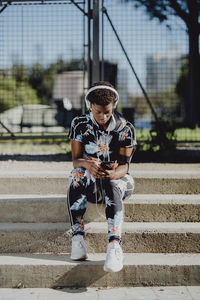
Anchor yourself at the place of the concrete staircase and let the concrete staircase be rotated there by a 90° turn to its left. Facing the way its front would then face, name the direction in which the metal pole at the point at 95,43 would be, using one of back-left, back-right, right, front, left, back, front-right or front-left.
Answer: left

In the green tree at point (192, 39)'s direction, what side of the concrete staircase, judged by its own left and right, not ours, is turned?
back

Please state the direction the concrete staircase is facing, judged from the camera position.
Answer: facing the viewer

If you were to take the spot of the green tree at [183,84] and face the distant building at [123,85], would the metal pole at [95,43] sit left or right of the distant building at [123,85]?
left

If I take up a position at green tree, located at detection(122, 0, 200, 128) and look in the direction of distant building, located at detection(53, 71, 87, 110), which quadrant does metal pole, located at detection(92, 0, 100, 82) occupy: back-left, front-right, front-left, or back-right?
front-left

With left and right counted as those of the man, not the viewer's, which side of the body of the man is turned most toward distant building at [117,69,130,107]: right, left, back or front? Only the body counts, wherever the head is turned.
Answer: back

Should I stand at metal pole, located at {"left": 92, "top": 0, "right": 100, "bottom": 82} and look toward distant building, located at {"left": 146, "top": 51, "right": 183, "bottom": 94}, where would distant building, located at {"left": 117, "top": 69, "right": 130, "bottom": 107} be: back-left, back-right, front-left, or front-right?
front-left

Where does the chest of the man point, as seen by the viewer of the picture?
toward the camera

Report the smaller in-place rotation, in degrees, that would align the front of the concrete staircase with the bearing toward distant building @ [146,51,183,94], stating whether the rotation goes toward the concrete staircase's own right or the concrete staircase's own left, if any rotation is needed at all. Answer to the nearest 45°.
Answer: approximately 180°

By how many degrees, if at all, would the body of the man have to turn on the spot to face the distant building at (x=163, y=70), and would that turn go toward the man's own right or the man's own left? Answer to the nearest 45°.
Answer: approximately 180°

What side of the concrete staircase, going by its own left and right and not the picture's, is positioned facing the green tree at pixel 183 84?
back

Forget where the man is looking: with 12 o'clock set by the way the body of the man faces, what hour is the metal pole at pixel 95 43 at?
The metal pole is roughly at 6 o'clock from the man.

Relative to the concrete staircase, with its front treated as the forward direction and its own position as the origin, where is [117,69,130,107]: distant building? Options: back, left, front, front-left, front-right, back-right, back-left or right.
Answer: back

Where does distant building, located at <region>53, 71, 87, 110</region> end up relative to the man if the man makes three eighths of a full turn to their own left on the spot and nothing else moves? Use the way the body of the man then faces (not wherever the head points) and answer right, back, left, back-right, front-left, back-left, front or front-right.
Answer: front-left

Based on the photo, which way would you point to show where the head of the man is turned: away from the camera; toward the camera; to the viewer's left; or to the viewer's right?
toward the camera
